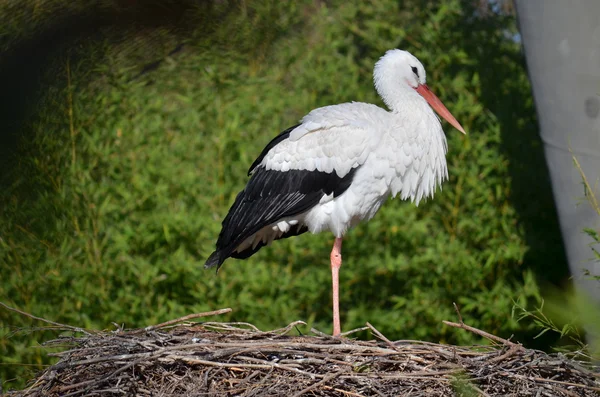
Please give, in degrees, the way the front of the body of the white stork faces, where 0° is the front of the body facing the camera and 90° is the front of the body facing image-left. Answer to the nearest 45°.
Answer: approximately 270°
